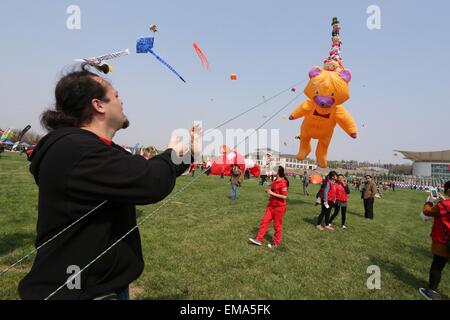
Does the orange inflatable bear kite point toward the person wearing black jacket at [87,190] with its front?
yes

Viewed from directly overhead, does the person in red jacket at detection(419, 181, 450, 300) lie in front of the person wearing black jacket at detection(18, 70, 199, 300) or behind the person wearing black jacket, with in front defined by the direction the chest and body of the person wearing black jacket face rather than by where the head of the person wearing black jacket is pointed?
in front

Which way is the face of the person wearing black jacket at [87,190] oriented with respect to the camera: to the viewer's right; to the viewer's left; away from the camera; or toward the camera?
to the viewer's right

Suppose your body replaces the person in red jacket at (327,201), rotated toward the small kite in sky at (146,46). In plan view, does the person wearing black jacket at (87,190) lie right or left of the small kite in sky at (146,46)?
left

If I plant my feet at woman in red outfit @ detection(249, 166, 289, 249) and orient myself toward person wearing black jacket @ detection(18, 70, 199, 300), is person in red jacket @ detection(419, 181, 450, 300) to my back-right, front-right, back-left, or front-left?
front-left

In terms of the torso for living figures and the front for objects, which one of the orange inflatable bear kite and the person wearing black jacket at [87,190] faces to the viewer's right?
the person wearing black jacket

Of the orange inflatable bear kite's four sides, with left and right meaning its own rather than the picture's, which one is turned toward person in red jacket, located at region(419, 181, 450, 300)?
front

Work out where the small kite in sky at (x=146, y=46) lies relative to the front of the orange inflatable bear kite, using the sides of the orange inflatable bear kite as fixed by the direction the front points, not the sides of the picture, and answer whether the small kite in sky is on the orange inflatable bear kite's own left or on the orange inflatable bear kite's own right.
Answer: on the orange inflatable bear kite's own right

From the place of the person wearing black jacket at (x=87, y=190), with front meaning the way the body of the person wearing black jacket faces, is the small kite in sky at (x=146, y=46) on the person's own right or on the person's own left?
on the person's own left

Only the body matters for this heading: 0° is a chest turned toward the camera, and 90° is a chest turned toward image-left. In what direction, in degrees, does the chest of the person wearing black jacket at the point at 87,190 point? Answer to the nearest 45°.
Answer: approximately 270°

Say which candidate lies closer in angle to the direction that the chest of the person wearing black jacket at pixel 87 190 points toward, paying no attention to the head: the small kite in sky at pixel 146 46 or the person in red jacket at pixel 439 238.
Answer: the person in red jacket

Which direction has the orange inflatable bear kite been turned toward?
toward the camera

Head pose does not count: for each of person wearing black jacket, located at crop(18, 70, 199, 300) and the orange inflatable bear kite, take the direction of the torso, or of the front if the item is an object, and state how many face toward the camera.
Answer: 1

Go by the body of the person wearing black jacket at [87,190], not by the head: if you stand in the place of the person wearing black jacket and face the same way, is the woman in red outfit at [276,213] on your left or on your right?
on your left
